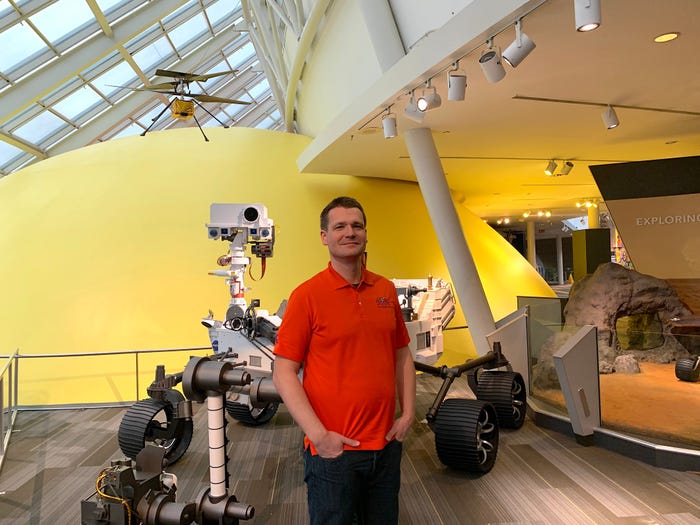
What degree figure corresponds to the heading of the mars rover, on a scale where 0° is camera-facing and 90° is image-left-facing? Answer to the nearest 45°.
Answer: approximately 45°

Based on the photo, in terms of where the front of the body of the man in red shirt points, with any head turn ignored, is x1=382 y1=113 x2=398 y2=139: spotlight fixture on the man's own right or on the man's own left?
on the man's own left

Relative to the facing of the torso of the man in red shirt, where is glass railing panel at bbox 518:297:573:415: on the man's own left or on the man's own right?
on the man's own left

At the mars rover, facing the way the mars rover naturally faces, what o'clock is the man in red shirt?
The man in red shirt is roughly at 10 o'clock from the mars rover.

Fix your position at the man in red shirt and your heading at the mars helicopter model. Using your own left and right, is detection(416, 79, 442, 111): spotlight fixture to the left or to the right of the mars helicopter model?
right

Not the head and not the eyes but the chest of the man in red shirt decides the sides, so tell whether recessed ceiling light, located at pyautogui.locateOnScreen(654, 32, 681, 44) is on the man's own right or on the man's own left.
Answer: on the man's own left

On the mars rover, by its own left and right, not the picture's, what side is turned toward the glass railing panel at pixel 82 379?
right
